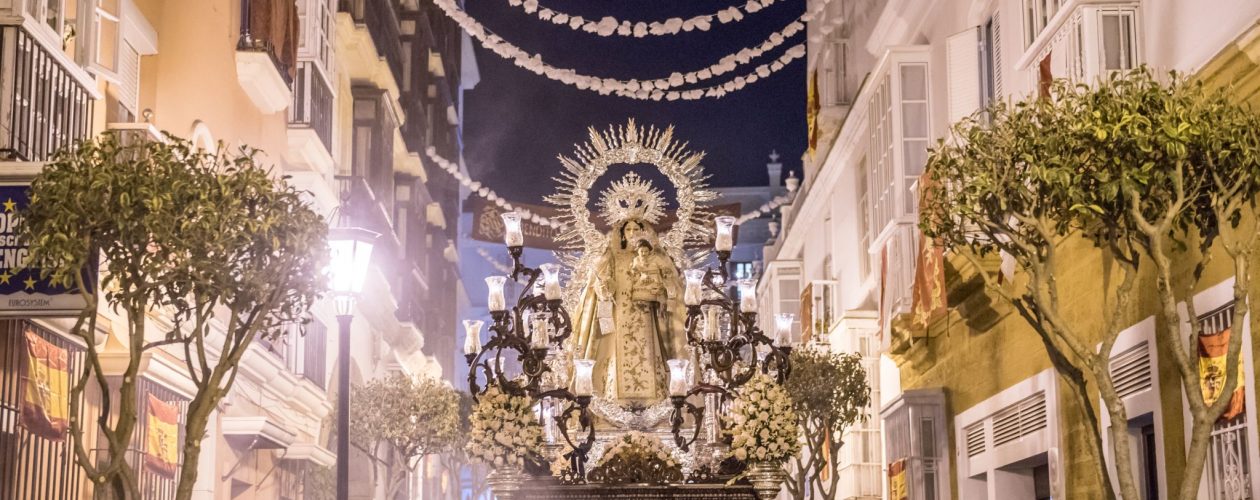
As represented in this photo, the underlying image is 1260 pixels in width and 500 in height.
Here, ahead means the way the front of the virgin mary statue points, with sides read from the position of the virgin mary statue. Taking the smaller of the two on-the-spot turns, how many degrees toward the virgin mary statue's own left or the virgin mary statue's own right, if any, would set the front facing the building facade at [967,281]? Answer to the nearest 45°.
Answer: approximately 90° to the virgin mary statue's own left

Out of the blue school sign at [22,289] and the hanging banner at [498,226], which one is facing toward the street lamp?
the hanging banner at [498,226]

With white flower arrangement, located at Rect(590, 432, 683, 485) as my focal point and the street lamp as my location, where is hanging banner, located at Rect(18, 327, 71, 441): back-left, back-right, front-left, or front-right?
back-left

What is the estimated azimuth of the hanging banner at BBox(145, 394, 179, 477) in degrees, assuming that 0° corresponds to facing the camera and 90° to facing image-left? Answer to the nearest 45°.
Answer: approximately 315°

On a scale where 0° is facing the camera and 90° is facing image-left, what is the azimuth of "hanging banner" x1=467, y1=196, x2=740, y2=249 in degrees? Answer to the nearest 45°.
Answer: approximately 0°
